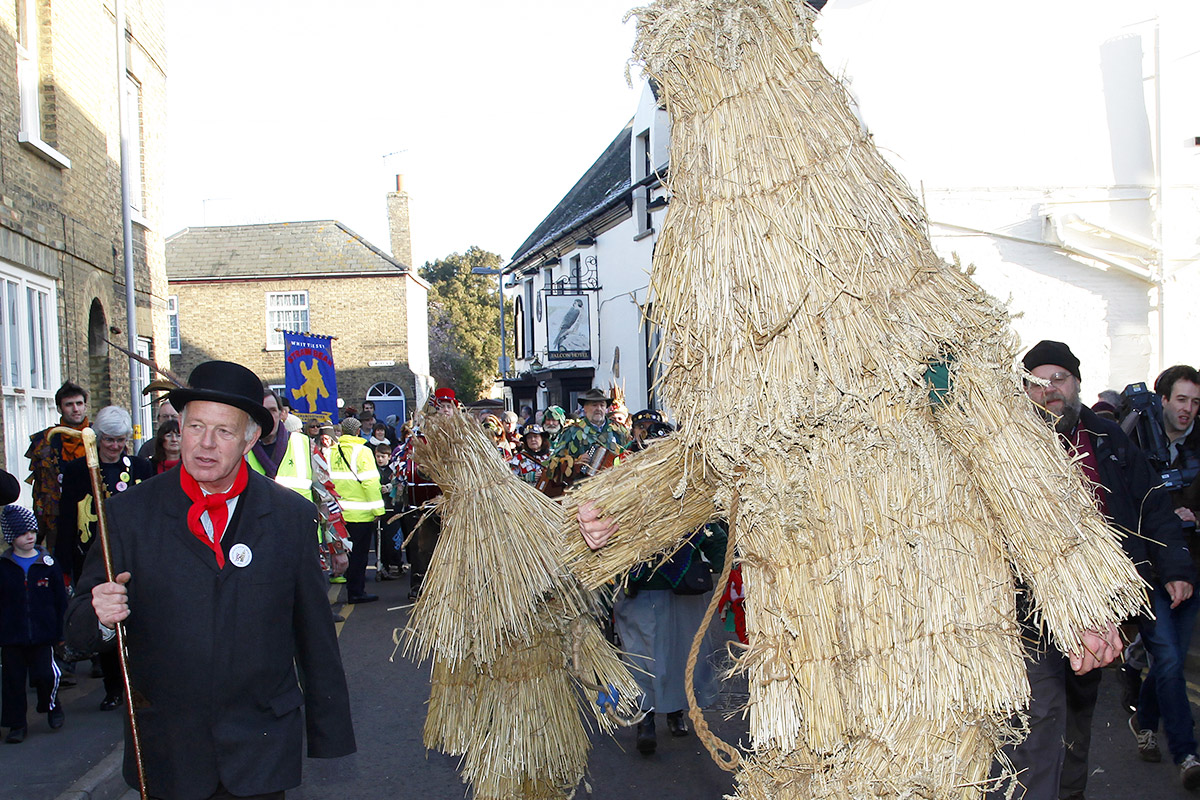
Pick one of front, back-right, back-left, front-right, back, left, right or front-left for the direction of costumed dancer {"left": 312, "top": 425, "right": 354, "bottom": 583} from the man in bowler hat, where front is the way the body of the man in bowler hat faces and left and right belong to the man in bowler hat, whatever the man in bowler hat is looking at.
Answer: back

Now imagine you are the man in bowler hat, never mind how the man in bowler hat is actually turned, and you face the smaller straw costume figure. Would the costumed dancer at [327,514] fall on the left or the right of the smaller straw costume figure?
left

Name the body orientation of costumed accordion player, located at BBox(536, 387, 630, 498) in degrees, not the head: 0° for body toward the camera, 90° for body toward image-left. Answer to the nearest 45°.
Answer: approximately 0°

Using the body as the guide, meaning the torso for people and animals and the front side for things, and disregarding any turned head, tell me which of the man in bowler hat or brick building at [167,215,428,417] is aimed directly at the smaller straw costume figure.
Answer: the brick building

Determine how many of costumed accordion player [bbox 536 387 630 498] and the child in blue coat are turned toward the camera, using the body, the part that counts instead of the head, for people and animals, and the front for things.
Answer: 2

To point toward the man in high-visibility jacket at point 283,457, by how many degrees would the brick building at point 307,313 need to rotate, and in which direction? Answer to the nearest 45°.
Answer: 0° — it already faces them

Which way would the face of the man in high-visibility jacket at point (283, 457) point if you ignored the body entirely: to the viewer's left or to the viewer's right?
to the viewer's left

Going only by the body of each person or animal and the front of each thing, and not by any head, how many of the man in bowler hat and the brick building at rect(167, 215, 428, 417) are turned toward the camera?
2

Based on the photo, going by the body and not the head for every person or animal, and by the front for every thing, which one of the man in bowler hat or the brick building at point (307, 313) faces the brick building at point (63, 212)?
the brick building at point (307, 313)

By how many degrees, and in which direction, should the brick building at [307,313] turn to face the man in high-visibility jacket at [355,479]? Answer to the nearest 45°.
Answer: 0° — it already faces them

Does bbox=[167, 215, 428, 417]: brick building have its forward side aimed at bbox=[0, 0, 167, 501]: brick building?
yes
